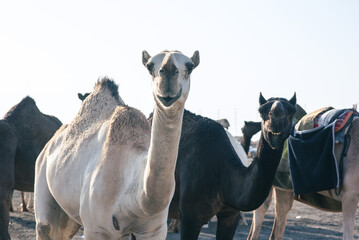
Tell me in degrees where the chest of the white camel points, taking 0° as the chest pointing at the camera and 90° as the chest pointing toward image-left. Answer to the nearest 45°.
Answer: approximately 315°

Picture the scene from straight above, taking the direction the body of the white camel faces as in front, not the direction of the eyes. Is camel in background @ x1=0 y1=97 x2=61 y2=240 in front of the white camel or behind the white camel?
behind
